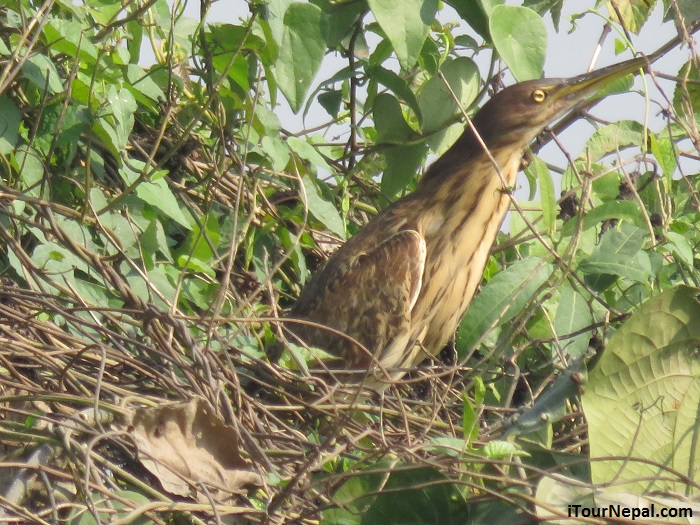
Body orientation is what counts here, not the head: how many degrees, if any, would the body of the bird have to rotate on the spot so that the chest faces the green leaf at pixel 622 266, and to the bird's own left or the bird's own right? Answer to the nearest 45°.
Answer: approximately 45° to the bird's own right

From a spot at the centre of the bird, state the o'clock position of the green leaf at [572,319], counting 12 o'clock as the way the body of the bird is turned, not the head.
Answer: The green leaf is roughly at 12 o'clock from the bird.

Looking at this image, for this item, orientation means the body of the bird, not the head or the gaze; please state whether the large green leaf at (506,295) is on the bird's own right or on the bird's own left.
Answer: on the bird's own left

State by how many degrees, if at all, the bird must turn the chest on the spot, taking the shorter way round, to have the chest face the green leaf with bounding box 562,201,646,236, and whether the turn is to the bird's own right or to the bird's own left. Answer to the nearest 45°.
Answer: approximately 45° to the bird's own right

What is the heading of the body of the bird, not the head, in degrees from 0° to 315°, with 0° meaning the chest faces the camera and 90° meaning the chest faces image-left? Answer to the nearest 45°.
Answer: approximately 270°

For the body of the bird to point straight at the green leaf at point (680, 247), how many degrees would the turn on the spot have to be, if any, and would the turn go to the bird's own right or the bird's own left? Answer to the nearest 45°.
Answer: approximately 45° to the bird's own right
